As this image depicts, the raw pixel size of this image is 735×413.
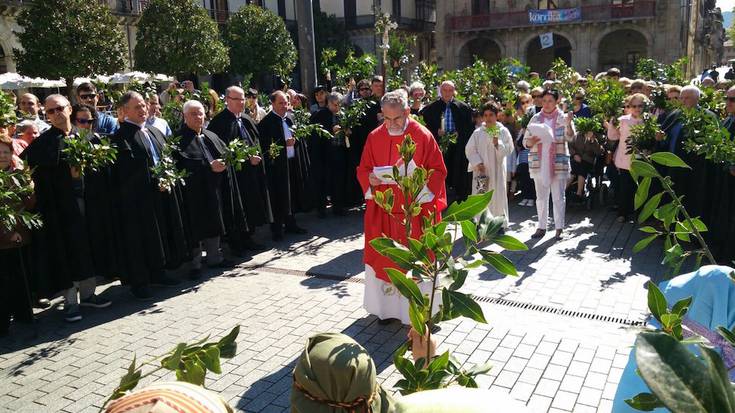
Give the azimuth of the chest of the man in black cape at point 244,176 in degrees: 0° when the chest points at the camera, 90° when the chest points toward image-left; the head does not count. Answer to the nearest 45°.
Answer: approximately 315°

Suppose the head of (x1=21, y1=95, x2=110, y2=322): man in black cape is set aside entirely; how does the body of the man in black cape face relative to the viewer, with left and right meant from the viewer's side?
facing the viewer and to the right of the viewer

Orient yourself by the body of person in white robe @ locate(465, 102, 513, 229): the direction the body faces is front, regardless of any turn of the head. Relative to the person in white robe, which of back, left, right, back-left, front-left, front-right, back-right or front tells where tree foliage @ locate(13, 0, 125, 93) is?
back-right

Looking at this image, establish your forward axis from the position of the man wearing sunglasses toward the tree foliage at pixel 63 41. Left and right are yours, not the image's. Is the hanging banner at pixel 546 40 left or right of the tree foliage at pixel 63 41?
right

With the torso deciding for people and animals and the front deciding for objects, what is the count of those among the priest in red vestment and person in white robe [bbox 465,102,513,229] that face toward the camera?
2

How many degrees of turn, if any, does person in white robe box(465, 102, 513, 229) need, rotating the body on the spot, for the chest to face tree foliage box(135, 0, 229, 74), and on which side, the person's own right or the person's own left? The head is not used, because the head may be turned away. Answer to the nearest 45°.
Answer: approximately 135° to the person's own right

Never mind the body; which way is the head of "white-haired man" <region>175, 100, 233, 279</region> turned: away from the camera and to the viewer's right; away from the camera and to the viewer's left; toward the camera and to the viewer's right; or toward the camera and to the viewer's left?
toward the camera and to the viewer's right

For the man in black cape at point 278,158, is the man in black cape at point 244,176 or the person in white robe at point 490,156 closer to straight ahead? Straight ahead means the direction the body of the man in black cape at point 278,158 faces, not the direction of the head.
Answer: the person in white robe

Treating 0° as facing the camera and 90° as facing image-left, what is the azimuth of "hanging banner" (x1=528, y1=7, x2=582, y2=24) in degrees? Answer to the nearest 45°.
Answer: approximately 0°

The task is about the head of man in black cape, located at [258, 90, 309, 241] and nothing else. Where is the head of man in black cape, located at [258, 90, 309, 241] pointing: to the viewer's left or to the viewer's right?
to the viewer's right

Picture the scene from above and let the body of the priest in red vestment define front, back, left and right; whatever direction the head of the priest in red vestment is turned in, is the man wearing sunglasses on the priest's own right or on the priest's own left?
on the priest's own right

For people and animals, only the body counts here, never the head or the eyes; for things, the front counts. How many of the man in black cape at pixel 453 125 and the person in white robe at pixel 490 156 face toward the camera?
2
